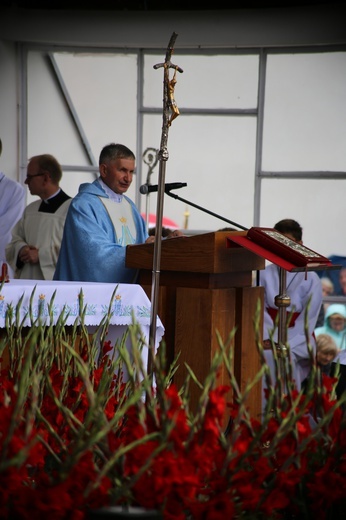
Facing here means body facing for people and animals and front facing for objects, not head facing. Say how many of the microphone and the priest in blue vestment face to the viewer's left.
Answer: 1

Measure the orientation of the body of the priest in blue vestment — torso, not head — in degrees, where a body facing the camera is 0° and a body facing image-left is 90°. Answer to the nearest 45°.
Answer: approximately 315°

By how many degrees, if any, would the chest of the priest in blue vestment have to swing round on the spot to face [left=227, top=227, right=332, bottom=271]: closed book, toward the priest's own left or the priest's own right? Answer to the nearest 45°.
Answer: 0° — they already face it

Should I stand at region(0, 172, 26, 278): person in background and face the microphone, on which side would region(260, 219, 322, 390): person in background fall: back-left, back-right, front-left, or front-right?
front-left

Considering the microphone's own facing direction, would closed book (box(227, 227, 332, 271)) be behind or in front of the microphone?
behind

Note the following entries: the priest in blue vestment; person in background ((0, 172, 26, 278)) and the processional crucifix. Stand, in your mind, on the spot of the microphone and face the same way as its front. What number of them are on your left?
1

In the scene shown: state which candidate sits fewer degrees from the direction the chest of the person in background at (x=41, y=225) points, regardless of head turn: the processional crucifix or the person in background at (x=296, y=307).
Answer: the processional crucifix

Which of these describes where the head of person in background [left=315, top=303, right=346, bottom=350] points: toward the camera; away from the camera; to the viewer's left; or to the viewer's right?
toward the camera

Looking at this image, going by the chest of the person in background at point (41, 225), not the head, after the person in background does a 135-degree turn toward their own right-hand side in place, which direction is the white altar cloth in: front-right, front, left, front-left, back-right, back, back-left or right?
back

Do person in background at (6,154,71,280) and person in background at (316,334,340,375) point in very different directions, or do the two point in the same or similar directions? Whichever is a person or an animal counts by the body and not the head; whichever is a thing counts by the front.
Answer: same or similar directions

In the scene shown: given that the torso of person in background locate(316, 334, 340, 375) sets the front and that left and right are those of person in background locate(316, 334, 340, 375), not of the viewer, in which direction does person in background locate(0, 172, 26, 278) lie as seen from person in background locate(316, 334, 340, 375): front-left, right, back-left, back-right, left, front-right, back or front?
front-right

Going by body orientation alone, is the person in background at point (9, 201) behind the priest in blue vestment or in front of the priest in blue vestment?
behind

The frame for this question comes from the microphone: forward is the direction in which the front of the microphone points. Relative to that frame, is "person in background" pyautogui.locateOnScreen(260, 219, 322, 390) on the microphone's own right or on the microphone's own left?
on the microphone's own right

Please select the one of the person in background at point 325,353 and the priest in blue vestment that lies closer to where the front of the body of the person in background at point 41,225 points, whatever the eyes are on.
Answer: the priest in blue vestment

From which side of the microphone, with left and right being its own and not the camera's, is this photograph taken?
left

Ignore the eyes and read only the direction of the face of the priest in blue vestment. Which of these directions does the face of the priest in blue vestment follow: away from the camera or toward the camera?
toward the camera
